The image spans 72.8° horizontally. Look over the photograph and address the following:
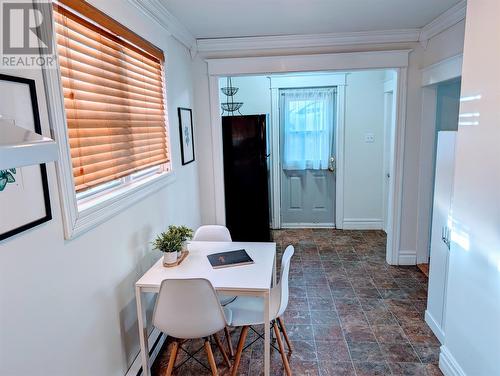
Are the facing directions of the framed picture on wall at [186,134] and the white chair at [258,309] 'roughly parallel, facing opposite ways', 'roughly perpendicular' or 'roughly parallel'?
roughly parallel, facing opposite ways

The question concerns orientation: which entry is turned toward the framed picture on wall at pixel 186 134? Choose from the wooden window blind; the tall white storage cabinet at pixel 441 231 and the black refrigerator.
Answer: the tall white storage cabinet

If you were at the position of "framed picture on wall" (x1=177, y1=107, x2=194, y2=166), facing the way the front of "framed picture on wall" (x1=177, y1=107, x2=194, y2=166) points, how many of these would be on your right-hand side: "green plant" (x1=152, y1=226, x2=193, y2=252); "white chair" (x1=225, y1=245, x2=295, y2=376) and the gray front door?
2

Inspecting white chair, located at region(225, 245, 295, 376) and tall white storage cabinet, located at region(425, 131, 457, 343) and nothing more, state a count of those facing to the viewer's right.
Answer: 0

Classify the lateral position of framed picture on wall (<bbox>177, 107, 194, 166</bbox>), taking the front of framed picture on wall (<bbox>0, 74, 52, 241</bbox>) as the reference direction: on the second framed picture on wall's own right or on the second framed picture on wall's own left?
on the second framed picture on wall's own left

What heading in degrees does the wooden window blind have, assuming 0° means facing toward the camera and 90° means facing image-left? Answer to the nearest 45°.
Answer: approximately 315°

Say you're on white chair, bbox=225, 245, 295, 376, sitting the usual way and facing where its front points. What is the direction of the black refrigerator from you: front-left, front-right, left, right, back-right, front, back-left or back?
right

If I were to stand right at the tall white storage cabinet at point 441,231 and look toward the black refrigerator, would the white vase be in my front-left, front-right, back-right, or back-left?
front-left

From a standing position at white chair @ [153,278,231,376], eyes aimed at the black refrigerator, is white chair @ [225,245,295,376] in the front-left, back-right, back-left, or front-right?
front-right

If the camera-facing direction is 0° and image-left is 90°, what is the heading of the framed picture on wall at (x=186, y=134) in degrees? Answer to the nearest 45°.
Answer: approximately 270°

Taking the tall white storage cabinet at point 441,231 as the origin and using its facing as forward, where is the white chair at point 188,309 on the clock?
The white chair is roughly at 10 o'clock from the tall white storage cabinet.
